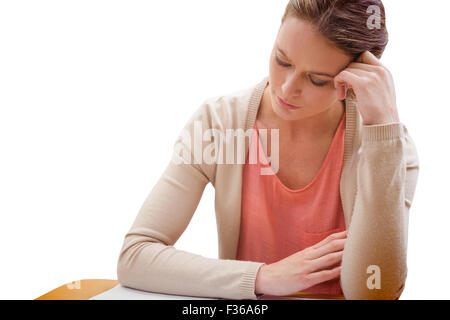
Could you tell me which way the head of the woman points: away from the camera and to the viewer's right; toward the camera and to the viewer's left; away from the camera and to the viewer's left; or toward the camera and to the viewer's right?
toward the camera and to the viewer's left

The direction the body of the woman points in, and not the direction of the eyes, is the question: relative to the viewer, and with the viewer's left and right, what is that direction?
facing the viewer
